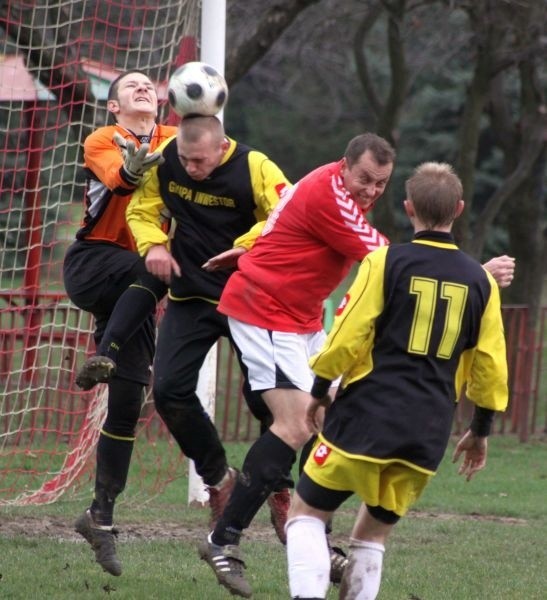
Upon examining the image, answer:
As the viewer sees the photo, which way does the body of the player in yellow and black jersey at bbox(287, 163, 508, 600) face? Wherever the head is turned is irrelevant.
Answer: away from the camera

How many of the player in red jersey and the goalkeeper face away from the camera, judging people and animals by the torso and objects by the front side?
0

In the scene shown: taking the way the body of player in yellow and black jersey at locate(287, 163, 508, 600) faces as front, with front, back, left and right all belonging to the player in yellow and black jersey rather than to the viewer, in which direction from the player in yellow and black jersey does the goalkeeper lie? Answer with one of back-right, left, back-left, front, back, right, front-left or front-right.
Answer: front-left

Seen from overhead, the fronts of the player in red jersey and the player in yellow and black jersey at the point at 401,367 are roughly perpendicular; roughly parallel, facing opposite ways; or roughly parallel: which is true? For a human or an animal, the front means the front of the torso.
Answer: roughly perpendicular

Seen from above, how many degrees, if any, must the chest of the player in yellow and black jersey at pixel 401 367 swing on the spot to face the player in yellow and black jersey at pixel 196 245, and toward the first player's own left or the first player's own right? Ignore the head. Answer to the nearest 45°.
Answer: approximately 45° to the first player's own left

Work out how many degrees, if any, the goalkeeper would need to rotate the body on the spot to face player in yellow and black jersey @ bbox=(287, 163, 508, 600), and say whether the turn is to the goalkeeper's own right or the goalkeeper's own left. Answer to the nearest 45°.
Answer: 0° — they already face them

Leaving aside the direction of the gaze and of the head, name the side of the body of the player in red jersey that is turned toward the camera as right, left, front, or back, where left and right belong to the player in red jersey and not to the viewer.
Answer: right

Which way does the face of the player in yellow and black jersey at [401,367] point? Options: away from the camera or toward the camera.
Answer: away from the camera

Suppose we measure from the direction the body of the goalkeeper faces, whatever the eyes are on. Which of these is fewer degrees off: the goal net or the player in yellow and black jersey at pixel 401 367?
the player in yellow and black jersey

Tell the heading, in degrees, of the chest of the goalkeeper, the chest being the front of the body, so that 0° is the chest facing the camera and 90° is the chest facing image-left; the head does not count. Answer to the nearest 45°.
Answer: approximately 315°

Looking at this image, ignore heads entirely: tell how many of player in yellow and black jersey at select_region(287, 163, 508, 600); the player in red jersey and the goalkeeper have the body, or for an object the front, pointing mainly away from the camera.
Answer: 1
